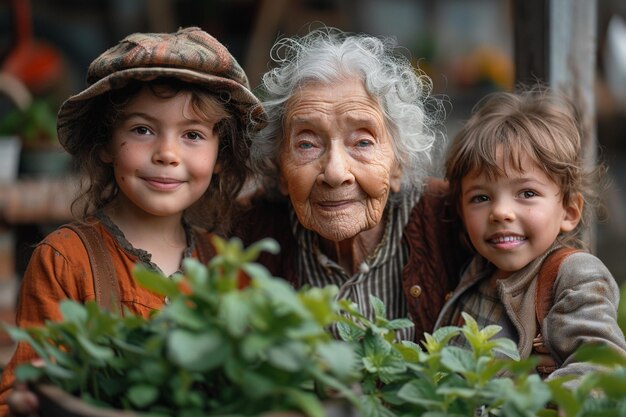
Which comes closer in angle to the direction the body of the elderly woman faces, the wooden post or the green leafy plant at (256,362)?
the green leafy plant

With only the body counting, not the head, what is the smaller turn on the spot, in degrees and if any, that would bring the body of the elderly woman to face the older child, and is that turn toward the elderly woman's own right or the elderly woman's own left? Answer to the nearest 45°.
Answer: approximately 45° to the elderly woman's own right

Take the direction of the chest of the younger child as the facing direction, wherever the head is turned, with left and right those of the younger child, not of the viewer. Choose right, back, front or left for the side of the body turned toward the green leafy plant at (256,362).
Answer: front

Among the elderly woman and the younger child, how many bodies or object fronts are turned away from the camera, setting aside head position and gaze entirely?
0

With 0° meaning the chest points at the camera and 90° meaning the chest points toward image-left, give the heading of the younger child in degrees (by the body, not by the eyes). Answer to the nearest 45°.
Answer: approximately 45°

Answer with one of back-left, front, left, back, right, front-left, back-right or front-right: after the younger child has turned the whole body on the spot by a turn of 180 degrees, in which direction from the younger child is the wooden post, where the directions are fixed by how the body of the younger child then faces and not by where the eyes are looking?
front-left

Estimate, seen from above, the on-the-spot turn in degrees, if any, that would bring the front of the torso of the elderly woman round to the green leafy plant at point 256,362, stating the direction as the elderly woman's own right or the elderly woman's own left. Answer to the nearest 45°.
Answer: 0° — they already face it

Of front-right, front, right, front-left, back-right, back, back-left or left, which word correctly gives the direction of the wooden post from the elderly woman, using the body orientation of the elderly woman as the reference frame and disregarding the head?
back-left

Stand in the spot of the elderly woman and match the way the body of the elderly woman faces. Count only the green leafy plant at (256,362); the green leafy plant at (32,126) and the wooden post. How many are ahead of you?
1

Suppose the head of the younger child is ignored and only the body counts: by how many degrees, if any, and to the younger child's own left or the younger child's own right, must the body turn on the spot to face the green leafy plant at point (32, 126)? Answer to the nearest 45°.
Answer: approximately 90° to the younger child's own right
